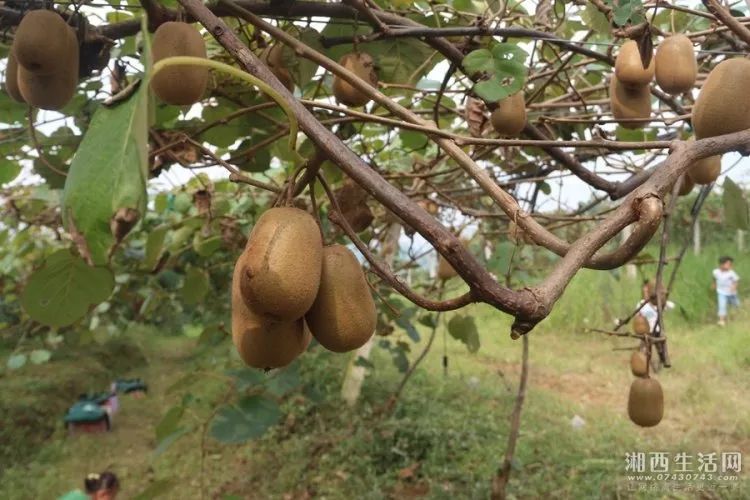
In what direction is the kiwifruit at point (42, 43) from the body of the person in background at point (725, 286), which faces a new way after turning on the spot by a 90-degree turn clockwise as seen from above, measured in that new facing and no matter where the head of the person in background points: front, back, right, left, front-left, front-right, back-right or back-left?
left

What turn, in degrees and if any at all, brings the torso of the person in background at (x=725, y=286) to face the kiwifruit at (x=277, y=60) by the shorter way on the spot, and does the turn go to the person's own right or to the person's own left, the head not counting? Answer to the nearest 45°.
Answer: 0° — they already face it

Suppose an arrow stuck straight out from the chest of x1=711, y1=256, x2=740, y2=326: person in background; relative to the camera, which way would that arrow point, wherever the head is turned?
toward the camera

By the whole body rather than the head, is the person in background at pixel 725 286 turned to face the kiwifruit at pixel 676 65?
yes

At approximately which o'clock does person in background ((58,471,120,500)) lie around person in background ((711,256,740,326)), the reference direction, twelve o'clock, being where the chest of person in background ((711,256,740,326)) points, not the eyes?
person in background ((58,471,120,500)) is roughly at 1 o'clock from person in background ((711,256,740,326)).

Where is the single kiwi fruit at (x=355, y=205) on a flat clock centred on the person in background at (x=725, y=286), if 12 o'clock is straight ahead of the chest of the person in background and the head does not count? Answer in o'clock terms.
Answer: The single kiwi fruit is roughly at 12 o'clock from the person in background.

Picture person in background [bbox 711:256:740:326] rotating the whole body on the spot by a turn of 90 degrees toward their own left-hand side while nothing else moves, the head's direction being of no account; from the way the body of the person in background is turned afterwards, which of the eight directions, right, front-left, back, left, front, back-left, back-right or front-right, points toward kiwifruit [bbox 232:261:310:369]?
right

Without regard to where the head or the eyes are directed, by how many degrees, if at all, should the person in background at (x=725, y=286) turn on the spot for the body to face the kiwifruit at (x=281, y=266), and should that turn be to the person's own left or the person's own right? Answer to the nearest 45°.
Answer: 0° — they already face it

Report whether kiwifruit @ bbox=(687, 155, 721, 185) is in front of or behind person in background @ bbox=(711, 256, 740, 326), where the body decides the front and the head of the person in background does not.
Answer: in front

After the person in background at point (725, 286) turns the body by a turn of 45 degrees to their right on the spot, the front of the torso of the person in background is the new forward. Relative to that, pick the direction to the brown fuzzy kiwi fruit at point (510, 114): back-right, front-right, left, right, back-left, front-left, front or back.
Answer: front-left

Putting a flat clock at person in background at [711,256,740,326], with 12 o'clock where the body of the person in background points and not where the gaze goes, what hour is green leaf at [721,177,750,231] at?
The green leaf is roughly at 12 o'clock from the person in background.

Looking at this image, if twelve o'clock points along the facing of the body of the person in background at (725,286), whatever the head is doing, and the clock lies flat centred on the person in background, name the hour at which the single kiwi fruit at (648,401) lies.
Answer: The single kiwi fruit is roughly at 12 o'clock from the person in background.

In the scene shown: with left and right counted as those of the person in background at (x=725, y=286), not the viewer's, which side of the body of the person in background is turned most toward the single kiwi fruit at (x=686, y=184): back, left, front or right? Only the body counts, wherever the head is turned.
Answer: front

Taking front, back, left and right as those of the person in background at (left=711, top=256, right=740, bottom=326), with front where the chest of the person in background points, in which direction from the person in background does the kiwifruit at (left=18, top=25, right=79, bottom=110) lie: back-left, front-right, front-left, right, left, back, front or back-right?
front

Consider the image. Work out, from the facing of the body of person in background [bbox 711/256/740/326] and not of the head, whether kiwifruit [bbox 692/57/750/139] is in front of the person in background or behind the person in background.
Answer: in front
